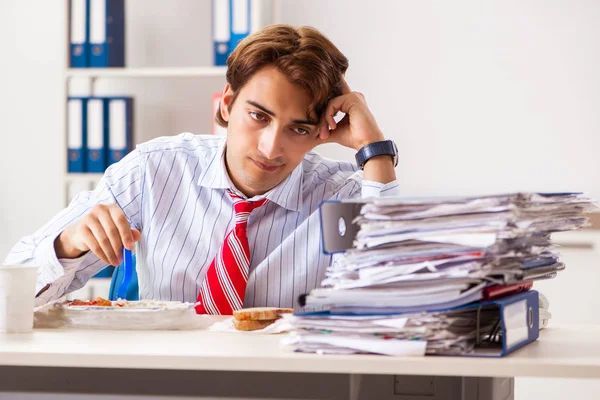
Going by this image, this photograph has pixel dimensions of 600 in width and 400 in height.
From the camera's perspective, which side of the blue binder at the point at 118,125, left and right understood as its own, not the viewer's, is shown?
front

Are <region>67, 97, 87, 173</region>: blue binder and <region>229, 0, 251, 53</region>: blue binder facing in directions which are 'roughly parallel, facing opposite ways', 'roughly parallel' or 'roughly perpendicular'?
roughly parallel

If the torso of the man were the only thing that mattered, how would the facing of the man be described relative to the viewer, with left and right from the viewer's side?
facing the viewer

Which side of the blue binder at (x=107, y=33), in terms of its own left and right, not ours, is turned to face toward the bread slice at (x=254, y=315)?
front

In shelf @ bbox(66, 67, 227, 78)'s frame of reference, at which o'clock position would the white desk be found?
The white desk is roughly at 12 o'clock from the shelf.

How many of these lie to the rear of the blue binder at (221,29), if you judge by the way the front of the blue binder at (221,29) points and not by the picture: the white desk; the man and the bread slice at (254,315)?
0

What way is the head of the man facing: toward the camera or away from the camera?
toward the camera

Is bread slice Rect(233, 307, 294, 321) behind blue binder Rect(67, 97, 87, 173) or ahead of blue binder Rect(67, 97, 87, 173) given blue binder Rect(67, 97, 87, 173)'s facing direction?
ahead

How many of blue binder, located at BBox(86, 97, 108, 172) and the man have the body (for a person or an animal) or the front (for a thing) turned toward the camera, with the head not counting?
2

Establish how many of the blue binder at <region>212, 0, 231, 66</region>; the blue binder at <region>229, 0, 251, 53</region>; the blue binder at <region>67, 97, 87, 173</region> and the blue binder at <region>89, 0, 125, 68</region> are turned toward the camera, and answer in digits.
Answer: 4

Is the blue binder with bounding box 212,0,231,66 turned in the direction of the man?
yes

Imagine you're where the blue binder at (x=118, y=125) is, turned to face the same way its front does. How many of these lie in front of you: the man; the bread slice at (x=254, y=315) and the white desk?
3

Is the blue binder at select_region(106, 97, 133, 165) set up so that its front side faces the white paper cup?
yes

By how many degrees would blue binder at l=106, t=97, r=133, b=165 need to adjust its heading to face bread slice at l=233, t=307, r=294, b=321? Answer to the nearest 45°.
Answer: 0° — it already faces it

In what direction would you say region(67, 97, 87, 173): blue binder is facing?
toward the camera

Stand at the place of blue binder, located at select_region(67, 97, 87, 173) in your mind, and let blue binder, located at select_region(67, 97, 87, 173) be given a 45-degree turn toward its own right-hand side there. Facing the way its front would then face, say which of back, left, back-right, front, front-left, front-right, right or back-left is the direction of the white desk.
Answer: front-left

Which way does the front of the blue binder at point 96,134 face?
toward the camera

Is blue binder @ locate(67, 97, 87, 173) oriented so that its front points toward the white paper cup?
yes

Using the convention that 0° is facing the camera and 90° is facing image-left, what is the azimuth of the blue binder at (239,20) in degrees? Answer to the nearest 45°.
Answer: approximately 0°
